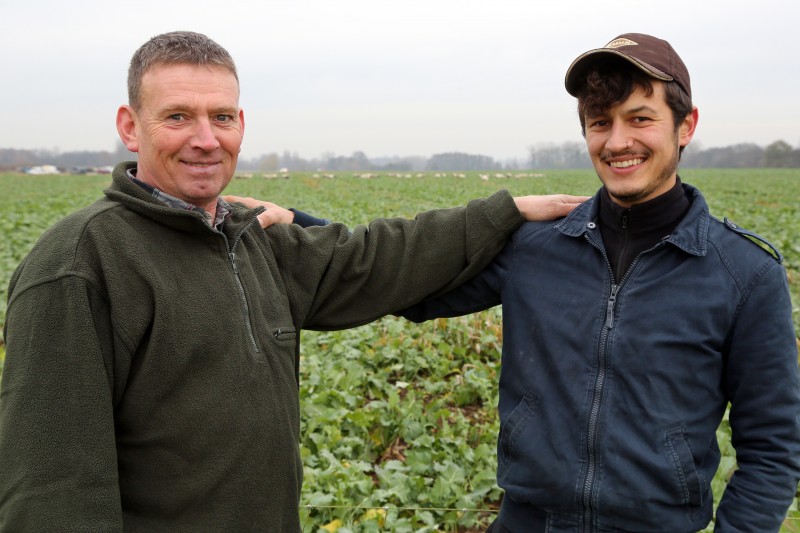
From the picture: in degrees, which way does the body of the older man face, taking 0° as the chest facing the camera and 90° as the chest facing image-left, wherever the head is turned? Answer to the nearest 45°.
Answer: approximately 315°
